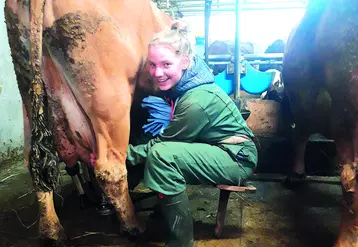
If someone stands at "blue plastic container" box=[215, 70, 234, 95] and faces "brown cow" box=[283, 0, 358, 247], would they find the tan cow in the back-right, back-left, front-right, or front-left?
front-right

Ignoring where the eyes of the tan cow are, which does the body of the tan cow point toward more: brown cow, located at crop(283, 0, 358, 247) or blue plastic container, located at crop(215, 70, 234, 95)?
the blue plastic container

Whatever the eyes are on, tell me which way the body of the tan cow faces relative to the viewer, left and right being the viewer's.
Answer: facing away from the viewer and to the right of the viewer

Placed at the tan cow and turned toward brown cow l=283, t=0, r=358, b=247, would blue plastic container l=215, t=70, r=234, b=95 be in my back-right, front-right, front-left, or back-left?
front-left

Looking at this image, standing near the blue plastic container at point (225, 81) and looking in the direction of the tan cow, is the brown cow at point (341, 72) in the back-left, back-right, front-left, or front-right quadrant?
front-left

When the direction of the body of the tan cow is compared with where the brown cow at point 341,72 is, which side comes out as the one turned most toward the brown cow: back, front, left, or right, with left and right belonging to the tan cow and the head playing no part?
right

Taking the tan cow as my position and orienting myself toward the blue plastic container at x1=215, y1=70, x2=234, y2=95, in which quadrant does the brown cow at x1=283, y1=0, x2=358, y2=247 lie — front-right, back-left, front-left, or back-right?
front-right

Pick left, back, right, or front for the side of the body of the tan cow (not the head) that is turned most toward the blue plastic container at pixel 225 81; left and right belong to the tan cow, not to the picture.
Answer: front
